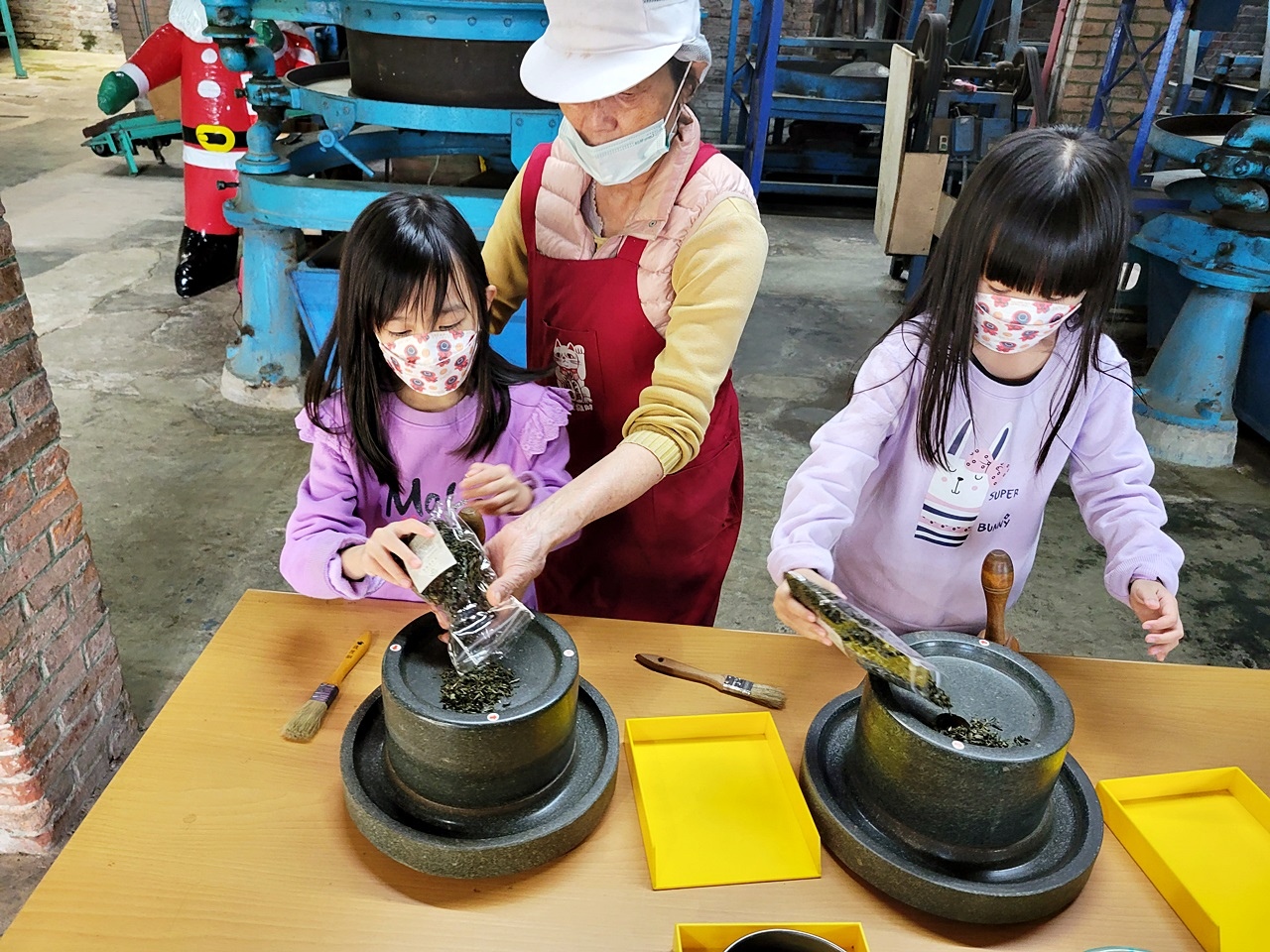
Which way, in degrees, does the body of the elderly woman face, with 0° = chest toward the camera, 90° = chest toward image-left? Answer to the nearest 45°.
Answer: approximately 45°

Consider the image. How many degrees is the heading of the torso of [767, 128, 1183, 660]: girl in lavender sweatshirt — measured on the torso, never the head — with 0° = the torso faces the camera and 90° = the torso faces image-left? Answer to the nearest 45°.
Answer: approximately 0°

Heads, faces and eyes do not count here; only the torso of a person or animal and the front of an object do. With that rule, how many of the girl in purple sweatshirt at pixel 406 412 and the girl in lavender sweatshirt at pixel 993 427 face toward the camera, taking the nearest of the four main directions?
2

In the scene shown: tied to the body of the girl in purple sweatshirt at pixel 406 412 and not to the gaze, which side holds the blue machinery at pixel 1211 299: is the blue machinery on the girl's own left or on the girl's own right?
on the girl's own left

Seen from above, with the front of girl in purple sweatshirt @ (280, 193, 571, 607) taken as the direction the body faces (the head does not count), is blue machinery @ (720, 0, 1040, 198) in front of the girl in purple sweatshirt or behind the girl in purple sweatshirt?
behind

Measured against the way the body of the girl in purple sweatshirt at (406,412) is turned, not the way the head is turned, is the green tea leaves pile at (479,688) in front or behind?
in front

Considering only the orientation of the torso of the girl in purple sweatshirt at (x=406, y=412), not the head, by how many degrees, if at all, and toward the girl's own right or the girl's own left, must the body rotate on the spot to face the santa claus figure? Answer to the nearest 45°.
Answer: approximately 180°

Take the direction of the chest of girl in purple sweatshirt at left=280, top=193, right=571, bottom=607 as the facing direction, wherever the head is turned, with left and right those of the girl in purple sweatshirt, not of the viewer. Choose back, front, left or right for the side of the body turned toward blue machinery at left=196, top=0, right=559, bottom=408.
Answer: back

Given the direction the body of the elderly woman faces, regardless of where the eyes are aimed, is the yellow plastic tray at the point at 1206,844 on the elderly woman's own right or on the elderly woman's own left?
on the elderly woman's own left

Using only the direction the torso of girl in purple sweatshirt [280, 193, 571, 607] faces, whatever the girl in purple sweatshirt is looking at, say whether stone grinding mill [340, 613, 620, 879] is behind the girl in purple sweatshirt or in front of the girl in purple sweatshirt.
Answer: in front
